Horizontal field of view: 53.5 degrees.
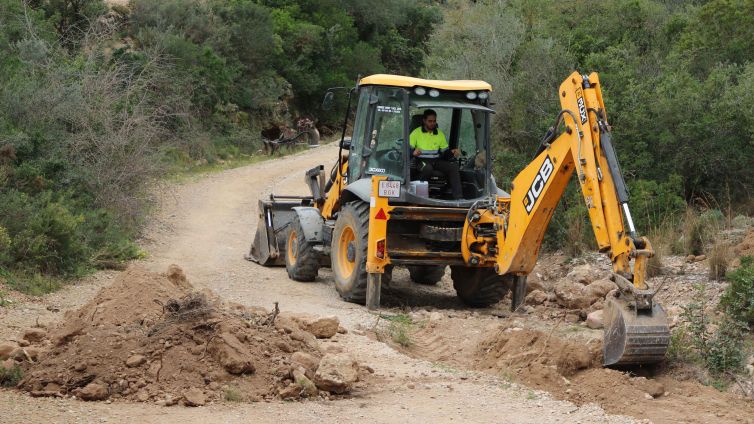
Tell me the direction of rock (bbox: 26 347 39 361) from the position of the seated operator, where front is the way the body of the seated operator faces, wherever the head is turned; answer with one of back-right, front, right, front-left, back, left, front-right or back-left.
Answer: right

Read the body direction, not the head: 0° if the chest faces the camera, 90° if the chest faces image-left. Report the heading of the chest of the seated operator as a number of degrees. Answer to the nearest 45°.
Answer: approximately 315°

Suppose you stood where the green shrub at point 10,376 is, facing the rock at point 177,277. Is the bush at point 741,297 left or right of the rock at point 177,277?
right

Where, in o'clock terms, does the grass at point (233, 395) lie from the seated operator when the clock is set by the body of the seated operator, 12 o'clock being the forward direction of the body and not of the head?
The grass is roughly at 2 o'clock from the seated operator.

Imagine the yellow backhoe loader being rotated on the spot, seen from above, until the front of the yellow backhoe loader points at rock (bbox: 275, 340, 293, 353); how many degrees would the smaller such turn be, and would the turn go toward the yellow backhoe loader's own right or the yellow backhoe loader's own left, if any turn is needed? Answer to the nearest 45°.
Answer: approximately 135° to the yellow backhoe loader's own left

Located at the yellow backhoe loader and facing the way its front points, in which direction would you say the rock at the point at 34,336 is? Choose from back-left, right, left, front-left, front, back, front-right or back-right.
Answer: left

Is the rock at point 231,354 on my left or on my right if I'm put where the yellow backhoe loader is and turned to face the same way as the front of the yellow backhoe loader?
on my left

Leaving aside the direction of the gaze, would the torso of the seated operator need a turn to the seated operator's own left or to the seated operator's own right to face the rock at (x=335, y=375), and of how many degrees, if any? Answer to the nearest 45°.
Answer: approximately 45° to the seated operator's own right

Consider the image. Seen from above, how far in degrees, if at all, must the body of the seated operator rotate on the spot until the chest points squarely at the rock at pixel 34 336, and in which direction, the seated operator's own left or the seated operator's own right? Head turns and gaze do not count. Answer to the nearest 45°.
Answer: approximately 90° to the seated operator's own right

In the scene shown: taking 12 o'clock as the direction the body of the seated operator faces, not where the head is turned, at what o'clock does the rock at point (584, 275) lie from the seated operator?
The rock is roughly at 10 o'clock from the seated operator.

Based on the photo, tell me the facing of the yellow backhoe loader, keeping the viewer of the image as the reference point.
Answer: facing away from the viewer and to the left of the viewer

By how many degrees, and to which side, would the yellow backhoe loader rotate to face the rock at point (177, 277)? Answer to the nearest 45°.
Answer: approximately 90° to its left

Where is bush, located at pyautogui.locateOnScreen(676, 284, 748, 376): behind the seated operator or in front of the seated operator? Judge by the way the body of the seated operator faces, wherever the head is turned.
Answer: in front
